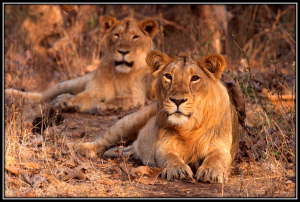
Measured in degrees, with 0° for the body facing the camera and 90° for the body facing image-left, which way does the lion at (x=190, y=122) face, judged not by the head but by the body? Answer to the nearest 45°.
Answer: approximately 0°

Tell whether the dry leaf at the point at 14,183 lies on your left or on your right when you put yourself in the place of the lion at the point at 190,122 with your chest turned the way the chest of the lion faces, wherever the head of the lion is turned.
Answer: on your right

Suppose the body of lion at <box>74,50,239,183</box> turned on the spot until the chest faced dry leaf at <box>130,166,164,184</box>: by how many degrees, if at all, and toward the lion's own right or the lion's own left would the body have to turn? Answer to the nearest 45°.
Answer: approximately 45° to the lion's own right

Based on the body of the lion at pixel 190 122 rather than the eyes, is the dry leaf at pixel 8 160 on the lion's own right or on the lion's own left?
on the lion's own right

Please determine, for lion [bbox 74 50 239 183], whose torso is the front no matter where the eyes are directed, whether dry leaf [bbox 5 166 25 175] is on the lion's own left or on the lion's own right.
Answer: on the lion's own right

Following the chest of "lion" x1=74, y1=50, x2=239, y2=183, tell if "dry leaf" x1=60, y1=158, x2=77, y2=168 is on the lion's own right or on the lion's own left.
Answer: on the lion's own right

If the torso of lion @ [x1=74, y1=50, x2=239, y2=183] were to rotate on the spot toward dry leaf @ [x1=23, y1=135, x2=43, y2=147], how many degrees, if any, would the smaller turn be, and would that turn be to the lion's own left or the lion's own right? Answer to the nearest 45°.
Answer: approximately 90° to the lion's own right

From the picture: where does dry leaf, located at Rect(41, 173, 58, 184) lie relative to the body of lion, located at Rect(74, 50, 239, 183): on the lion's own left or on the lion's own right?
on the lion's own right

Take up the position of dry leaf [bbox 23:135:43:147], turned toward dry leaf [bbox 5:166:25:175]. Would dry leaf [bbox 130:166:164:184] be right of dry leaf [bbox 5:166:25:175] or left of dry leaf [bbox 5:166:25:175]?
left

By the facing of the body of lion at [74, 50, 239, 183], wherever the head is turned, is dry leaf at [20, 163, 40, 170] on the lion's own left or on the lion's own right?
on the lion's own right

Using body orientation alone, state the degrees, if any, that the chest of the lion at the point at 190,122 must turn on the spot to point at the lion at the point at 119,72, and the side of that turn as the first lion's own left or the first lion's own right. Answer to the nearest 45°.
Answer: approximately 180°
